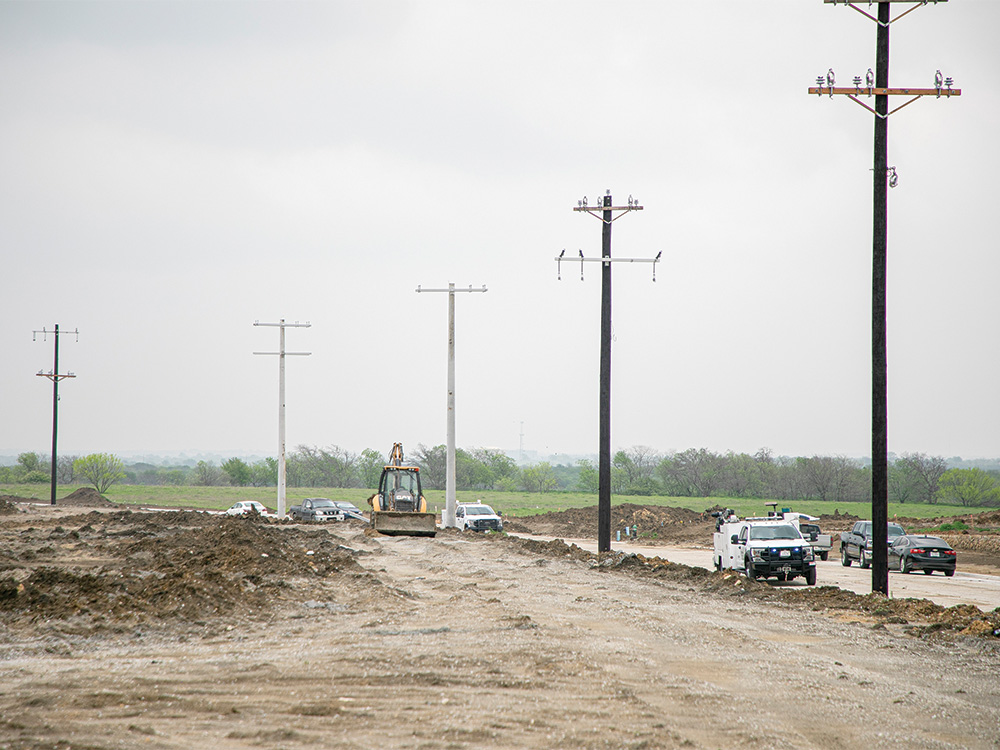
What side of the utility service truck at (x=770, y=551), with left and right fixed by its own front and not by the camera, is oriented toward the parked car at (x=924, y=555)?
left

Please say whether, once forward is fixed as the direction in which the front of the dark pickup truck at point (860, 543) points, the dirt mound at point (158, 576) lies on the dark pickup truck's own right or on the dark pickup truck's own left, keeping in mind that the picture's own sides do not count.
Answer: on the dark pickup truck's own right

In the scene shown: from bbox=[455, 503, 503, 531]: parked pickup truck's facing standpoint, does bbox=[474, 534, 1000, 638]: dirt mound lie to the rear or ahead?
ahead

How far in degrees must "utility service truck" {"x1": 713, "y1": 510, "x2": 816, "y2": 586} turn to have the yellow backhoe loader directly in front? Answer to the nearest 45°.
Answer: approximately 180°

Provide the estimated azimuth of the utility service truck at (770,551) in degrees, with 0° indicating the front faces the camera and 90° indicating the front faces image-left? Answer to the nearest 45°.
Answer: approximately 315°

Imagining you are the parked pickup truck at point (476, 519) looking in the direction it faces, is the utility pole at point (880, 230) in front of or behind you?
in front
